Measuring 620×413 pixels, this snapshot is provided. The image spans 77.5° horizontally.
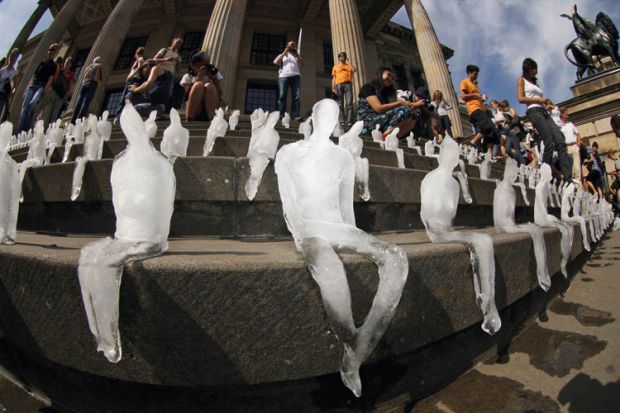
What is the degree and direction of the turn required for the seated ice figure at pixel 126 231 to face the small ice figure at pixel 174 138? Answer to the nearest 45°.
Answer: approximately 135° to its right

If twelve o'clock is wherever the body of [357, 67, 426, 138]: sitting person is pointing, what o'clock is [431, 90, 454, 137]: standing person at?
The standing person is roughly at 8 o'clock from the sitting person.

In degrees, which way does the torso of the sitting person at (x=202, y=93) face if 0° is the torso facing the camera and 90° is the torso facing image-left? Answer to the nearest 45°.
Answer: approximately 0°

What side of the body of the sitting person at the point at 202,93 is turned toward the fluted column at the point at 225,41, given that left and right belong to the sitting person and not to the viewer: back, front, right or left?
back

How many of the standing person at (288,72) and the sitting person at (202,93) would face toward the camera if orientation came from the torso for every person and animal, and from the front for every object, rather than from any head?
2
